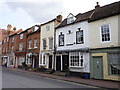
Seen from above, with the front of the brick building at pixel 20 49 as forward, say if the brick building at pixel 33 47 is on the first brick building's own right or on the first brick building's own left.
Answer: on the first brick building's own left

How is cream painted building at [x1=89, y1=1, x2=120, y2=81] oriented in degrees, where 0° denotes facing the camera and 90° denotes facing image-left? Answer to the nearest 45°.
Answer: approximately 45°

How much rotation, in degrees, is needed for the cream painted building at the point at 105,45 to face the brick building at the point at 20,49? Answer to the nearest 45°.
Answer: approximately 90° to its right

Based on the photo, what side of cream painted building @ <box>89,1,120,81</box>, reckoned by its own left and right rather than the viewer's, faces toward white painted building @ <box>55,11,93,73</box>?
right

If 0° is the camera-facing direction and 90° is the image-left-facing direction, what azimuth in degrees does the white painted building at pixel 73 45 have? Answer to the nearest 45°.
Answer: approximately 45°
